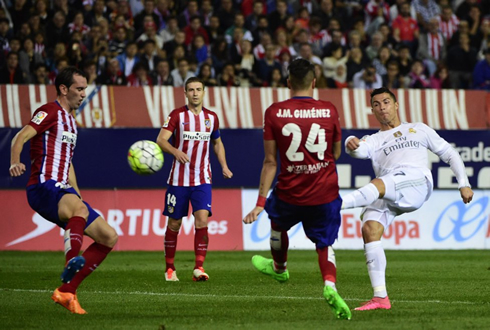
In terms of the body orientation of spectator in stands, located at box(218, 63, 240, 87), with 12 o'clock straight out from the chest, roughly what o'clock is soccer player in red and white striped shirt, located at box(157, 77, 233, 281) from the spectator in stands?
The soccer player in red and white striped shirt is roughly at 12 o'clock from the spectator in stands.

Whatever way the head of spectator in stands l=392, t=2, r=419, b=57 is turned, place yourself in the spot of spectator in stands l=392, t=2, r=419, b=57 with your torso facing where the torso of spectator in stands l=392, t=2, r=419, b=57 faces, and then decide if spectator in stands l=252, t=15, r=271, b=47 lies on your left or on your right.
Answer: on your right

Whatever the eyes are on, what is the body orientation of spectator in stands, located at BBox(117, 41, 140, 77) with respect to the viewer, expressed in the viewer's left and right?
facing the viewer

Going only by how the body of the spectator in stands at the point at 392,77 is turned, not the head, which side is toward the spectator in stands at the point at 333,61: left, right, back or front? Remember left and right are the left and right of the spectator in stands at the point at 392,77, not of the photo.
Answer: right

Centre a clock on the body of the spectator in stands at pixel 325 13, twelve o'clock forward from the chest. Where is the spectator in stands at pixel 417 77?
the spectator in stands at pixel 417 77 is roughly at 10 o'clock from the spectator in stands at pixel 325 13.

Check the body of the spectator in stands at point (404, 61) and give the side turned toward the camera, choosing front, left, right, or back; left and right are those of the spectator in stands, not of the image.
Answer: front

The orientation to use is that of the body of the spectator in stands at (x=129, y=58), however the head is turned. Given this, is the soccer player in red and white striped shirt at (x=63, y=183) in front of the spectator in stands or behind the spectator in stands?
in front

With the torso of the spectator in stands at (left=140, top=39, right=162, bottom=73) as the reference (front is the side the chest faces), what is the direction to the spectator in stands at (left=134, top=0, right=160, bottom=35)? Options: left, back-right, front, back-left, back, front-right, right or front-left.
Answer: back

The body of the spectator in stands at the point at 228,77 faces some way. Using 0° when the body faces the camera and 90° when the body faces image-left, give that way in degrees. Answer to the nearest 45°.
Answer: approximately 0°

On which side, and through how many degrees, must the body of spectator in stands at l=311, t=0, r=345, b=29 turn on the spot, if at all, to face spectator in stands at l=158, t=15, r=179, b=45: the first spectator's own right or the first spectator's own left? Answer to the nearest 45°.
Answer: approximately 45° to the first spectator's own right

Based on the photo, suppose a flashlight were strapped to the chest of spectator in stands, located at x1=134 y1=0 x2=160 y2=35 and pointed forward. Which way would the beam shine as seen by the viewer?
toward the camera

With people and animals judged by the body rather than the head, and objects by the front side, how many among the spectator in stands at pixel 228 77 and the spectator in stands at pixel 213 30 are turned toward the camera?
2

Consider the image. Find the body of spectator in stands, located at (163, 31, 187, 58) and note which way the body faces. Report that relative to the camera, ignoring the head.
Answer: toward the camera
